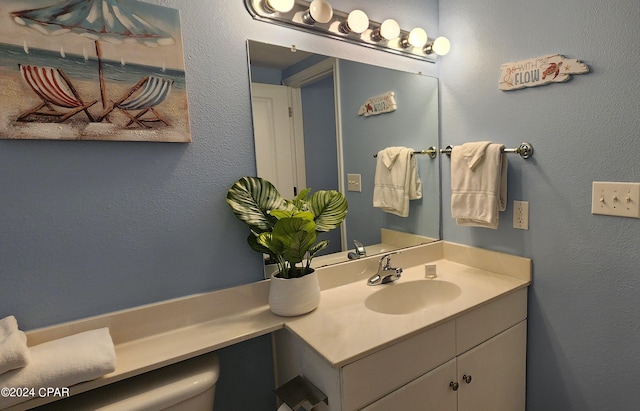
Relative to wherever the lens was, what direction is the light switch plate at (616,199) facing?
facing the viewer

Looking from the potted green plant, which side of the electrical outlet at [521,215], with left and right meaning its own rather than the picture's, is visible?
front

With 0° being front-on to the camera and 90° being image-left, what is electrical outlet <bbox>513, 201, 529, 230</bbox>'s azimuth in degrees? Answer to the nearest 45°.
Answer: approximately 45°

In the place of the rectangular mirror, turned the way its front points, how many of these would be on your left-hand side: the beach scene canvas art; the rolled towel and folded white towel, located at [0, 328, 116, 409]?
0

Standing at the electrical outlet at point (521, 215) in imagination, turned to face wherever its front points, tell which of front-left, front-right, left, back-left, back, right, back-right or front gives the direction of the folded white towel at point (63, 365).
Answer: front

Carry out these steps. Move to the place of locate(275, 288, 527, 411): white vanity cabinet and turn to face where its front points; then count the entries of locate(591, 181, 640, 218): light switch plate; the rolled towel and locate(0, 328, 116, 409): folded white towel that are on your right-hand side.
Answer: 2

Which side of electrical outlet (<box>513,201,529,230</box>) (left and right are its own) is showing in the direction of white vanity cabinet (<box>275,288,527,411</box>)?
front

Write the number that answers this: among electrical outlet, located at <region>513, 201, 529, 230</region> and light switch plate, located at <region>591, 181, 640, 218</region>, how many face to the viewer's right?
0

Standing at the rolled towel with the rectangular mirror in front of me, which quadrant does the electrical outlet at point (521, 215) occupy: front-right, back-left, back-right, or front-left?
front-right

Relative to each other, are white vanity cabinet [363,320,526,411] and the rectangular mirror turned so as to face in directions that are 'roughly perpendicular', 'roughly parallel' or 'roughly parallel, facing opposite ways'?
roughly parallel

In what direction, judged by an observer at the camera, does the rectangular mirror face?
facing the viewer and to the right of the viewer

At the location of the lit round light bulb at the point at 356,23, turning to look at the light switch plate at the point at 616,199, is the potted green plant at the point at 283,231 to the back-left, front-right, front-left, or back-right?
back-right

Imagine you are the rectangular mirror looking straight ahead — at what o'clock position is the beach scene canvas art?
The beach scene canvas art is roughly at 3 o'clock from the rectangular mirror.

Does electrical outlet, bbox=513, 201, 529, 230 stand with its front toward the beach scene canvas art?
yes

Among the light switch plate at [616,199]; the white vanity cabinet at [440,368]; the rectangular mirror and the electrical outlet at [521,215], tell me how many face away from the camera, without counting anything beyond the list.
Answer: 0

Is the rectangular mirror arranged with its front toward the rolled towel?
no

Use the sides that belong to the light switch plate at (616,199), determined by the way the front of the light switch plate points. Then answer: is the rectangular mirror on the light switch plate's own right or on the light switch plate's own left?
on the light switch plate's own right

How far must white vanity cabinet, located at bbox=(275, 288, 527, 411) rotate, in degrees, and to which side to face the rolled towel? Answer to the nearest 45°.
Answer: approximately 90° to its right
